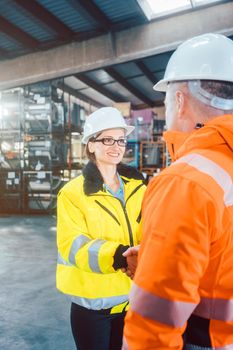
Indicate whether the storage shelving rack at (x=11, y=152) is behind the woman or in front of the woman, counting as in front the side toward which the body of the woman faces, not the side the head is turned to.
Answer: behind

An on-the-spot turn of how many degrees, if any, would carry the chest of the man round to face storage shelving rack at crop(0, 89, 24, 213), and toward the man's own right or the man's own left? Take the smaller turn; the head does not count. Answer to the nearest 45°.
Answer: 0° — they already face it

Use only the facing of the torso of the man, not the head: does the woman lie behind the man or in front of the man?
in front

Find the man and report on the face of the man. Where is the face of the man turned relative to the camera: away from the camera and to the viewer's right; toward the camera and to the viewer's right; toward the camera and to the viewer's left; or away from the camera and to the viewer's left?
away from the camera and to the viewer's left

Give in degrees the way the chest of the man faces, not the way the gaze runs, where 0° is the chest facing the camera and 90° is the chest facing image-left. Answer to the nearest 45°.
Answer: approximately 135°

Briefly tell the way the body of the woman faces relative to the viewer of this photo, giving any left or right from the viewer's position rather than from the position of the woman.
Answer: facing the viewer and to the right of the viewer

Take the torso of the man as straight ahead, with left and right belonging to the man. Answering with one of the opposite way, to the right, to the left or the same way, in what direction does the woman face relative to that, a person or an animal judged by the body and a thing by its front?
the opposite way

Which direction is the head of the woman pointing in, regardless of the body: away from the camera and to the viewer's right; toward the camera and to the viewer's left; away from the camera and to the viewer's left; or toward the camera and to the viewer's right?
toward the camera and to the viewer's right

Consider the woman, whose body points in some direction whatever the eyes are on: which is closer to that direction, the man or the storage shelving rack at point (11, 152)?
the man
